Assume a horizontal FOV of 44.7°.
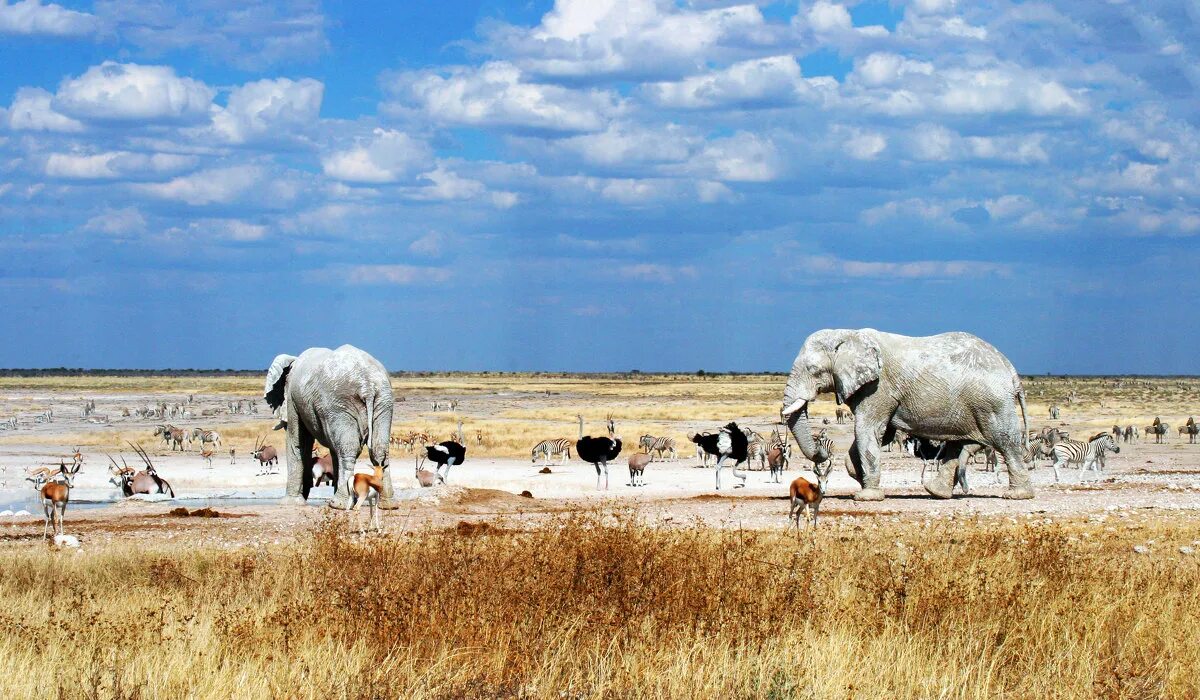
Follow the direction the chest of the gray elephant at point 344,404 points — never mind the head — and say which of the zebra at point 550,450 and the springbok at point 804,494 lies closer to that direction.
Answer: the zebra

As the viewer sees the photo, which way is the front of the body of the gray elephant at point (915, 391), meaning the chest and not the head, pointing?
to the viewer's left

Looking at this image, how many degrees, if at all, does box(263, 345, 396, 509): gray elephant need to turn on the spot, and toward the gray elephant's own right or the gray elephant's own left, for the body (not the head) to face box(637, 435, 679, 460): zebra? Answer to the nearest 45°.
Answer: approximately 90° to the gray elephant's own right

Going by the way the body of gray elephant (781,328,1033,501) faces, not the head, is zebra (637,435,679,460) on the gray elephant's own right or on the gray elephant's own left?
on the gray elephant's own right

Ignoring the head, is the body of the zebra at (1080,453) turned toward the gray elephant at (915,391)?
no

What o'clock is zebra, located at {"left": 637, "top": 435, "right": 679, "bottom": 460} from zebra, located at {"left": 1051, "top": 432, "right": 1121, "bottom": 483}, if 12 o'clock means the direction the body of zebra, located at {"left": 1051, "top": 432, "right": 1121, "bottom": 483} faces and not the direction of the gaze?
zebra, located at {"left": 637, "top": 435, "right": 679, "bottom": 460} is roughly at 7 o'clock from zebra, located at {"left": 1051, "top": 432, "right": 1121, "bottom": 483}.

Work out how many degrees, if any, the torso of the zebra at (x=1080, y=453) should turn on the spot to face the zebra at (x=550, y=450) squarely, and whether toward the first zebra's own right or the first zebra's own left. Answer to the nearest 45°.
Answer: approximately 180°

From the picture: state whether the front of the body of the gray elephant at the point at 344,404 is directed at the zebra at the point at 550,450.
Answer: no

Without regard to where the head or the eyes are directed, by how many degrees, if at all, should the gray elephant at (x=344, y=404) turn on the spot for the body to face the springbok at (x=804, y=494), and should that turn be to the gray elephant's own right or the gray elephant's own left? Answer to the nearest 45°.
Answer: approximately 180°

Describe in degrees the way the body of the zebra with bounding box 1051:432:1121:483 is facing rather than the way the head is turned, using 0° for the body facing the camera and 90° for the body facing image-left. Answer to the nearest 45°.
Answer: approximately 270°

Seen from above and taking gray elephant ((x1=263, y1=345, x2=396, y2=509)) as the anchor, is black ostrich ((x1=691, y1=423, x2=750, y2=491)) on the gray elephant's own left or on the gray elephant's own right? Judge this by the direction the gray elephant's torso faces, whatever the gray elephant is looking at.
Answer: on the gray elephant's own right

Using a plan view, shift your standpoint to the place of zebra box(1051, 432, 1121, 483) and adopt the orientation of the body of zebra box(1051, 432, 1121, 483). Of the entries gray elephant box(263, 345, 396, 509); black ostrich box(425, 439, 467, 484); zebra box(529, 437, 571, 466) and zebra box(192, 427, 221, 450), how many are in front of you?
0

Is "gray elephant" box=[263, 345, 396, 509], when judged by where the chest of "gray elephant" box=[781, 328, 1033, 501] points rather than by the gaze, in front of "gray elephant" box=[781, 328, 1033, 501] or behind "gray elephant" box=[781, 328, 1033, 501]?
in front

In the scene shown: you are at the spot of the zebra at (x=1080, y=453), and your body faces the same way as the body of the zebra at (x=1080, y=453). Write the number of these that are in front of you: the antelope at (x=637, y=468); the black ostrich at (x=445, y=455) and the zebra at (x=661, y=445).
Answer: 0

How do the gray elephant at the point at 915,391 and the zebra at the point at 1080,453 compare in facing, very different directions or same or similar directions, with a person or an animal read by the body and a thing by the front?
very different directions

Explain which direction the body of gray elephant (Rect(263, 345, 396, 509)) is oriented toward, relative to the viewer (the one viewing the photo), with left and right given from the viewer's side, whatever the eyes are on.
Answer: facing away from the viewer and to the left of the viewer

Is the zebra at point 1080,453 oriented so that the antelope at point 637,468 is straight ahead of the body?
no

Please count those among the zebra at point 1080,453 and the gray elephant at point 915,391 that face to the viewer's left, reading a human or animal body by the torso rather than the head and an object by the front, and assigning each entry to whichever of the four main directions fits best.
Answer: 1

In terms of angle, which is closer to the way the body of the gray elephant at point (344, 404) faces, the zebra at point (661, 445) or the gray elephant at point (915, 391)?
the zebra
